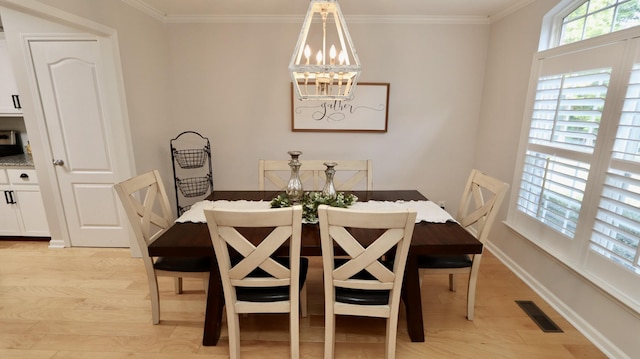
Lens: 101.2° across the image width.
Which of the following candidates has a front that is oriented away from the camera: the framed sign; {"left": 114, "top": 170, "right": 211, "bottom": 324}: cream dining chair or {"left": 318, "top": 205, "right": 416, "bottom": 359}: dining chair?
the dining chair

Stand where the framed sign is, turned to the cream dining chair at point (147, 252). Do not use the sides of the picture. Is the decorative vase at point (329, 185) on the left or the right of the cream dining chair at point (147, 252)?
left

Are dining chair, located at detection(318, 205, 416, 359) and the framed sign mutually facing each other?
yes

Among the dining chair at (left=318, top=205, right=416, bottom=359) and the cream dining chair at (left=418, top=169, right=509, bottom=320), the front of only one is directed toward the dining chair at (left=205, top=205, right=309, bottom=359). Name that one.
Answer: the cream dining chair

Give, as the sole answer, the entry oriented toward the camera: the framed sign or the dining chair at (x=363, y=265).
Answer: the framed sign

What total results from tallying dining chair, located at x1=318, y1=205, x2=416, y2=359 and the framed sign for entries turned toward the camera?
1

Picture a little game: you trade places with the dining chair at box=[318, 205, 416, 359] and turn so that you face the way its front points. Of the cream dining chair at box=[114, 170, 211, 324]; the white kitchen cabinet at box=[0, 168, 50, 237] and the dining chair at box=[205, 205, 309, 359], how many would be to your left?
3

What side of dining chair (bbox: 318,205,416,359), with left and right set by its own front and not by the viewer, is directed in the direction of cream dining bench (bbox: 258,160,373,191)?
front

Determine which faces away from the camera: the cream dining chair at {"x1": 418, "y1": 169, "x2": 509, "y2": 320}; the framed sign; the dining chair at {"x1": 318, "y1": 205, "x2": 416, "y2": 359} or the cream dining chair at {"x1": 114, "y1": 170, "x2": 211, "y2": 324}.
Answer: the dining chair

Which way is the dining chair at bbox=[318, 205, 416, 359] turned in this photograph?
away from the camera

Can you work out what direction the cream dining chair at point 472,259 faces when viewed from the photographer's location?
facing the viewer and to the left of the viewer

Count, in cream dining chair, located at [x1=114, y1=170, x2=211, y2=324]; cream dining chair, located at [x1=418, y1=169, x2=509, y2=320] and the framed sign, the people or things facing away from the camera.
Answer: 0

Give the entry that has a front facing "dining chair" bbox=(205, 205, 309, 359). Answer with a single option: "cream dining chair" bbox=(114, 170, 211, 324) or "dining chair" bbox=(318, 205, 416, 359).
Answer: the cream dining chair

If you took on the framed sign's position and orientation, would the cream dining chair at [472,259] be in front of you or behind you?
in front

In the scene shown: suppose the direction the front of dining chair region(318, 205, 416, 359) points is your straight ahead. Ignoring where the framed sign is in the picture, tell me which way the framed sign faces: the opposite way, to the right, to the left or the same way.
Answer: the opposite way

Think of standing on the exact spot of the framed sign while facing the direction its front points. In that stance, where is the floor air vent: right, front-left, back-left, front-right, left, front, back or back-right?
front-left

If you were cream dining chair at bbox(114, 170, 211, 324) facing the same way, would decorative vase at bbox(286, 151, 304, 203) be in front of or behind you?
in front

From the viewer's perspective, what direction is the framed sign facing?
toward the camera

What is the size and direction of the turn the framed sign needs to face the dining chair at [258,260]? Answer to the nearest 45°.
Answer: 0° — it already faces it

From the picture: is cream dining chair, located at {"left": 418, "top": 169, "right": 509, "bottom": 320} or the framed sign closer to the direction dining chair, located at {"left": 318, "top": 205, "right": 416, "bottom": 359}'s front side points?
the framed sign

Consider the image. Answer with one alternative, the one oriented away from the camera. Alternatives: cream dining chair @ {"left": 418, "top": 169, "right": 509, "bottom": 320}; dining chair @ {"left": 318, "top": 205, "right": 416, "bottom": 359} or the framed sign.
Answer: the dining chair

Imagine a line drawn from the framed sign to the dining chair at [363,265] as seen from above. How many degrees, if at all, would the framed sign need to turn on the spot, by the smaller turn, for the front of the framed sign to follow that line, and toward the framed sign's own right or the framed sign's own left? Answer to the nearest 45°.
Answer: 0° — it already faces it
